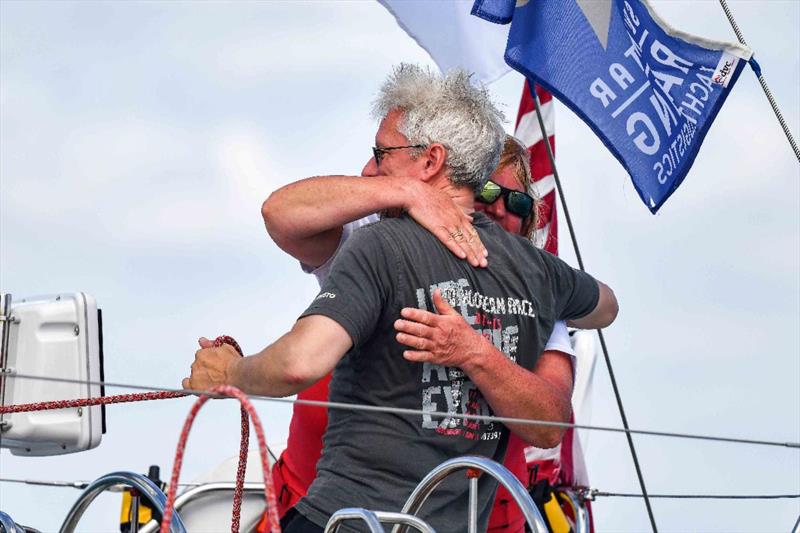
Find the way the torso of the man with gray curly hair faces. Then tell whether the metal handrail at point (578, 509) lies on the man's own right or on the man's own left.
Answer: on the man's own right

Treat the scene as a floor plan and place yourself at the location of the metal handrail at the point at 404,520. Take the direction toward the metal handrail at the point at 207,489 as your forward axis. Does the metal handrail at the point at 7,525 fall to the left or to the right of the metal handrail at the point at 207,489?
left

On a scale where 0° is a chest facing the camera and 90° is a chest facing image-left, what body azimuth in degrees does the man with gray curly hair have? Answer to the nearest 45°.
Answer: approximately 135°

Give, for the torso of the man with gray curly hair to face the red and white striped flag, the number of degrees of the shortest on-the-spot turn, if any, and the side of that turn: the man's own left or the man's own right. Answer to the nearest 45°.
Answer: approximately 45° to the man's own right
